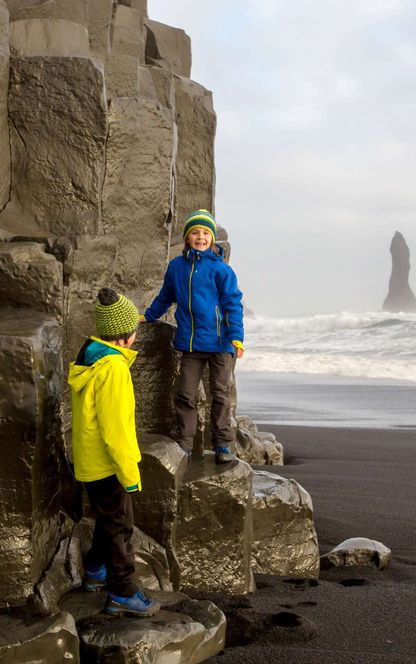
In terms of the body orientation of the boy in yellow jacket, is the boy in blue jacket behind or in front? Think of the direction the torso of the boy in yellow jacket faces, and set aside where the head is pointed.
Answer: in front

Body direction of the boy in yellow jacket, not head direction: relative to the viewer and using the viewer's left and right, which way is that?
facing away from the viewer and to the right of the viewer

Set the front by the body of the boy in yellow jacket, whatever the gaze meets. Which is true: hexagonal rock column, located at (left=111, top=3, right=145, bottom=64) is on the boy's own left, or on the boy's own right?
on the boy's own left

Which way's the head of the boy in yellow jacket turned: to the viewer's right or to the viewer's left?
to the viewer's right

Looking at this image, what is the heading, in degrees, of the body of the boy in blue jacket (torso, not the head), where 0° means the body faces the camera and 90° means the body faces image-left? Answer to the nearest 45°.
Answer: approximately 45°

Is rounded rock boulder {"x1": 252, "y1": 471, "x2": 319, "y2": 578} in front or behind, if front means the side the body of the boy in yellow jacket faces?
in front

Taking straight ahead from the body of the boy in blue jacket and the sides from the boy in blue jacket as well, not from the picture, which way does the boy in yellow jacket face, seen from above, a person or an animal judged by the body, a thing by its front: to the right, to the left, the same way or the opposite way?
the opposite way

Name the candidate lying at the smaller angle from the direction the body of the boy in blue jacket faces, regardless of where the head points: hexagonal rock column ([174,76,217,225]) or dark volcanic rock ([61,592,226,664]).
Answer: the dark volcanic rock

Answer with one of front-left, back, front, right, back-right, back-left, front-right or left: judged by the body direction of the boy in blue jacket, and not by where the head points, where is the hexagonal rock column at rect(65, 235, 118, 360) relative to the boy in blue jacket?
front-right

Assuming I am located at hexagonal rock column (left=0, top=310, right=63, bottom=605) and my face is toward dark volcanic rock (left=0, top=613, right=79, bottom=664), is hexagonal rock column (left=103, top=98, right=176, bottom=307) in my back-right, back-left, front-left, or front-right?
back-left
